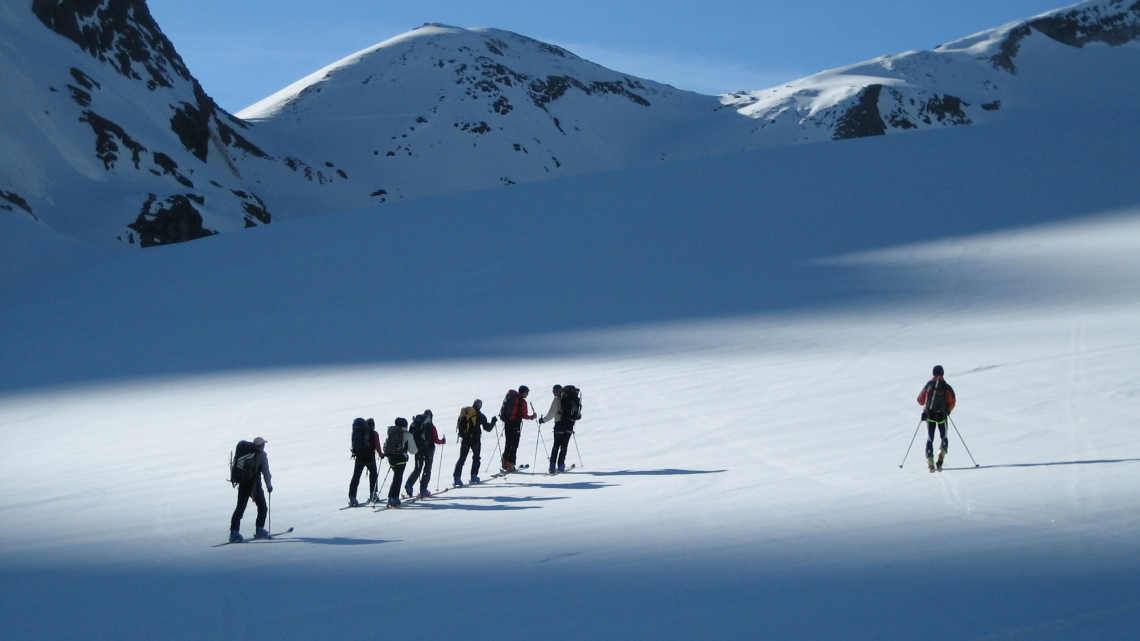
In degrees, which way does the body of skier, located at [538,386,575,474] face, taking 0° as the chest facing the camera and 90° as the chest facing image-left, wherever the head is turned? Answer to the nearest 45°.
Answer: approximately 90°

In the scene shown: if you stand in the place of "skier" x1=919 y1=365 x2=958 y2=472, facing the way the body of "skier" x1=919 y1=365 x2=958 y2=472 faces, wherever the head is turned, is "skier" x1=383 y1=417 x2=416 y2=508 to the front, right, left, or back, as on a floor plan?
left

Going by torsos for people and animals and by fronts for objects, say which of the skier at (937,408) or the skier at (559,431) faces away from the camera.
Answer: the skier at (937,408)

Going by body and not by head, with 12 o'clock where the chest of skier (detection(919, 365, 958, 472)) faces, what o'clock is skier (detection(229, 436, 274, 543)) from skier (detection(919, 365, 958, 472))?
skier (detection(229, 436, 274, 543)) is roughly at 8 o'clock from skier (detection(919, 365, 958, 472)).

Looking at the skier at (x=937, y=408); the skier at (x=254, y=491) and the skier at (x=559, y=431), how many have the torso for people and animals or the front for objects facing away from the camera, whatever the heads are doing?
1

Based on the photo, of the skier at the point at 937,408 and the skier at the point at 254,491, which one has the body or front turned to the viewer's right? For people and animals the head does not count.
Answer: the skier at the point at 254,491

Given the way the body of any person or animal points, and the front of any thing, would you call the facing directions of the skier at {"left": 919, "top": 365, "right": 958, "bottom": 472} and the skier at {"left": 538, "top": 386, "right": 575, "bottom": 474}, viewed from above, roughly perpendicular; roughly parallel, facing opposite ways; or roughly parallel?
roughly perpendicular

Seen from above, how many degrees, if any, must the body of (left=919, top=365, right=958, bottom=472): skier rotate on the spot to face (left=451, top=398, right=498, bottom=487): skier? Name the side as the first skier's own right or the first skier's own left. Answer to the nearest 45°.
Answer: approximately 90° to the first skier's own left

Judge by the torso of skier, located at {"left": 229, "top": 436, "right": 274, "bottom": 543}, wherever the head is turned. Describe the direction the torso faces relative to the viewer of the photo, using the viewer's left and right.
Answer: facing to the right of the viewer

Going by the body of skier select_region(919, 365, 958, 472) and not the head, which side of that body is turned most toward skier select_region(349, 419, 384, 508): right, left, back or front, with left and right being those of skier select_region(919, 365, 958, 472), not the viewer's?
left

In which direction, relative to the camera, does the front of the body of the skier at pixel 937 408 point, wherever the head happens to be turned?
away from the camera

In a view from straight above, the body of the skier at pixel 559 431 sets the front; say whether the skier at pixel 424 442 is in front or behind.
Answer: in front
